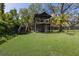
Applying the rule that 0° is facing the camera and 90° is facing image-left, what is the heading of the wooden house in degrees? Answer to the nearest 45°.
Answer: approximately 0°
